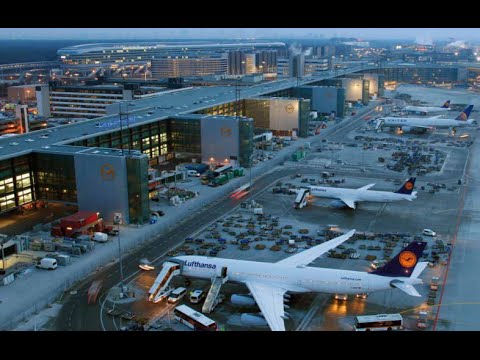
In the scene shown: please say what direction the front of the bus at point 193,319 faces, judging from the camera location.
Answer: facing away from the viewer and to the left of the viewer

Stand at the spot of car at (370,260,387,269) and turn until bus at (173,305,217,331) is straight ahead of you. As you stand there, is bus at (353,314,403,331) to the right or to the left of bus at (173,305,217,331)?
left

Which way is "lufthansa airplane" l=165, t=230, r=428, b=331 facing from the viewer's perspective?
to the viewer's left

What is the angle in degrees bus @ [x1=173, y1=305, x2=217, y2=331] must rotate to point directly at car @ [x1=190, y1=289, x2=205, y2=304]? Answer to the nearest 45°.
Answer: approximately 45° to its right

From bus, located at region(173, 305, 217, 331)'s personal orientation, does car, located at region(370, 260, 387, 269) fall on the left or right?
on its left

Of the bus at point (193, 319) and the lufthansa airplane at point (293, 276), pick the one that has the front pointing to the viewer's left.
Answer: the lufthansa airplane

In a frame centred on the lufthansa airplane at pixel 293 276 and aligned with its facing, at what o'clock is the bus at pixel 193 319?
The bus is roughly at 11 o'clock from the lufthansa airplane.

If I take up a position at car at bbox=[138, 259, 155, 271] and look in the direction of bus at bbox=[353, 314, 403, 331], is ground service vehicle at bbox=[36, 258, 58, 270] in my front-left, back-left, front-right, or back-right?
back-right

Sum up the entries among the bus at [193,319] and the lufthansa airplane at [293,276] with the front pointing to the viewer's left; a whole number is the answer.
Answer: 1

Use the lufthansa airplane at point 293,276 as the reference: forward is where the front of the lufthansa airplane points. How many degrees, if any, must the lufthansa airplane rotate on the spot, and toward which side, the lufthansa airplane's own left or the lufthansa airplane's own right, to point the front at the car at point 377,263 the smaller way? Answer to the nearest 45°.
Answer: approximately 135° to the lufthansa airplane's own right
